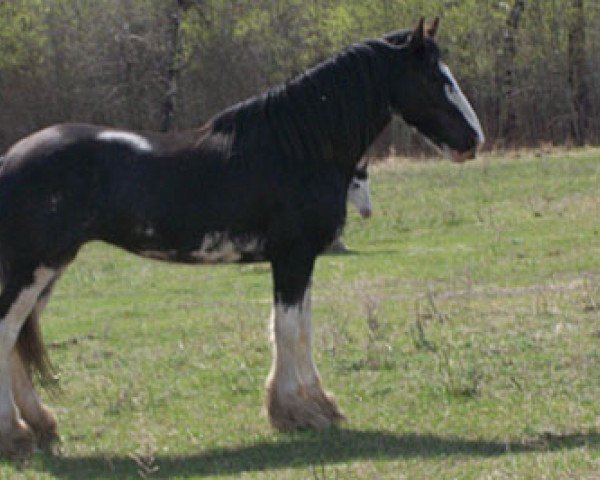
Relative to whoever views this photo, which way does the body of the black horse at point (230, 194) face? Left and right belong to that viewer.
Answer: facing to the right of the viewer
